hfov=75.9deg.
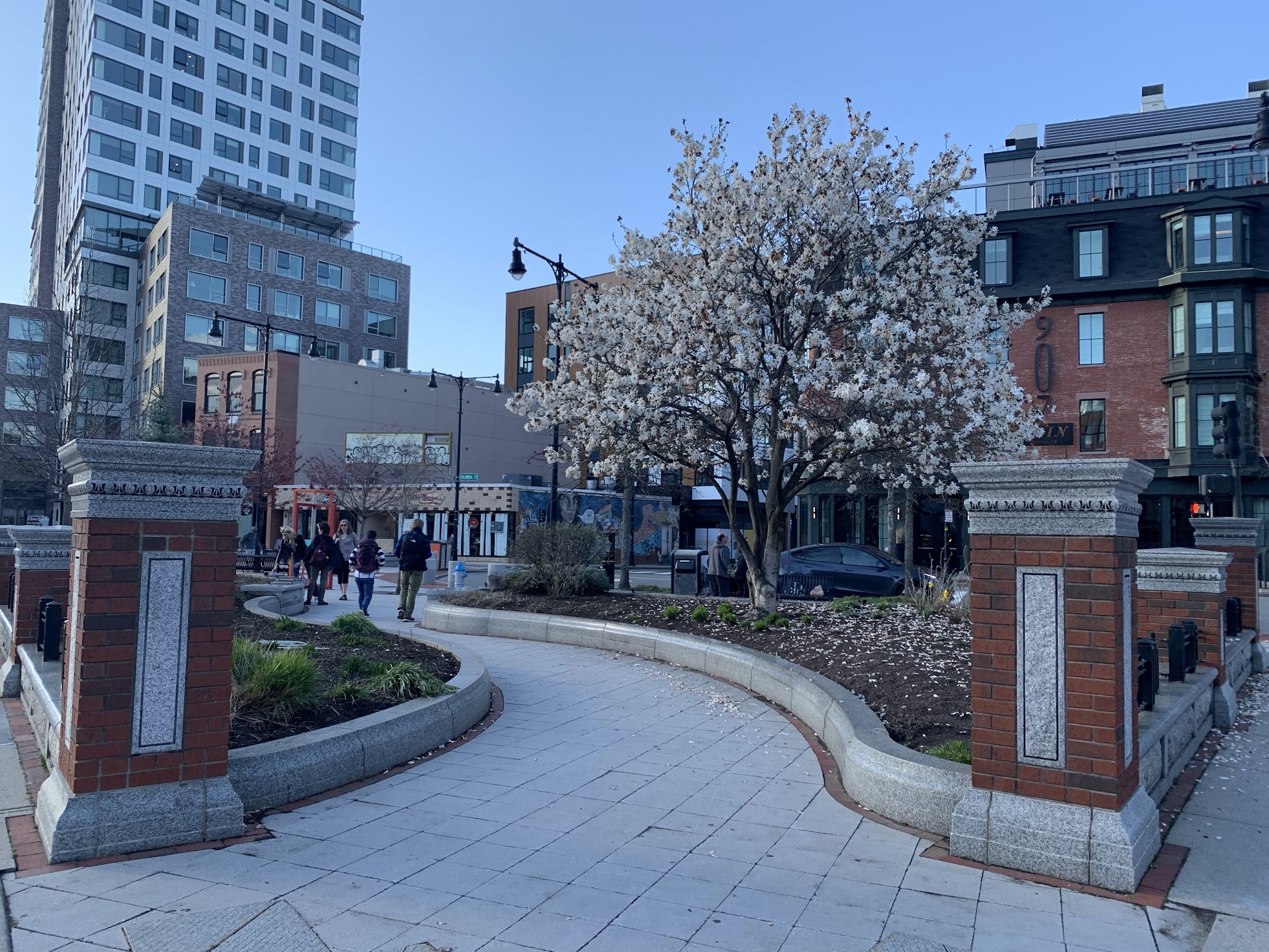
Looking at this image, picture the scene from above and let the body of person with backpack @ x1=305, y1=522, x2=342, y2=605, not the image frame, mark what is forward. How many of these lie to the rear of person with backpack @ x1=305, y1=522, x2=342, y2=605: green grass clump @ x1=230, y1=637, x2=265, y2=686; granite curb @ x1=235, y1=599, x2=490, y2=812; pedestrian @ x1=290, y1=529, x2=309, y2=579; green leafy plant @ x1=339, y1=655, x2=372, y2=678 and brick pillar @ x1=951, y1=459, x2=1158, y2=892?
4

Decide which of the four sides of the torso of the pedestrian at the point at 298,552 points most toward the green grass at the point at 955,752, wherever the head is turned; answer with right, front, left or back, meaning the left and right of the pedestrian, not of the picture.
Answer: left

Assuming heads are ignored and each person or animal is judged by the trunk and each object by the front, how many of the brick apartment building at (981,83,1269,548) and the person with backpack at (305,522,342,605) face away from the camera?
1

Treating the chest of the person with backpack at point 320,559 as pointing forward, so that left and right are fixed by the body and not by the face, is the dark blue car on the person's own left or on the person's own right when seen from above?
on the person's own right

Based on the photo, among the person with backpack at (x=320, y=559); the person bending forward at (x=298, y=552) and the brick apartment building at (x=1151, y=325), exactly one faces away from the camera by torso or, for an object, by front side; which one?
the person with backpack

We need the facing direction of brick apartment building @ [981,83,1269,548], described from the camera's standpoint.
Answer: facing the viewer

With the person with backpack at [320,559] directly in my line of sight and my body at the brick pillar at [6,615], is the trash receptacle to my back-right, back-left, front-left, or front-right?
front-right

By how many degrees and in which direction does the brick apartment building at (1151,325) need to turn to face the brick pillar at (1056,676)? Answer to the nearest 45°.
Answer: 0° — it already faces it

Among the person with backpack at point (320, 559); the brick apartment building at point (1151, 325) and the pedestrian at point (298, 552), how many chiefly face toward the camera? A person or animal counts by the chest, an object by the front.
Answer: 1

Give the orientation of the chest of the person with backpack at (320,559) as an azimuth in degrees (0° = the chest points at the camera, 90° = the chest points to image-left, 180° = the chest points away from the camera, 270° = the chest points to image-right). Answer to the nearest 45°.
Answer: approximately 180°

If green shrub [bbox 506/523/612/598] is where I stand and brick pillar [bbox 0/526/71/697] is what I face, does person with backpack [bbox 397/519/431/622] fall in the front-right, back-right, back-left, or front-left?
front-right

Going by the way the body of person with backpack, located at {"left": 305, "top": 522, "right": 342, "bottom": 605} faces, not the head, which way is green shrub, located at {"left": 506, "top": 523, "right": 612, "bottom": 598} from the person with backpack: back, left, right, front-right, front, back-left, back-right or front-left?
back-right

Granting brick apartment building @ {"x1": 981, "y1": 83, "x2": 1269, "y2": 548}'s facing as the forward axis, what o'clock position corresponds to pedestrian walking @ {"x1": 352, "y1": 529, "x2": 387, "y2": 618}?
The pedestrian walking is roughly at 1 o'clock from the brick apartment building.

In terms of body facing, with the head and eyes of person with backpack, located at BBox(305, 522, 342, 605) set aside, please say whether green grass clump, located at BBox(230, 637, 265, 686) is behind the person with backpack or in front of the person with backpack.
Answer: behind
